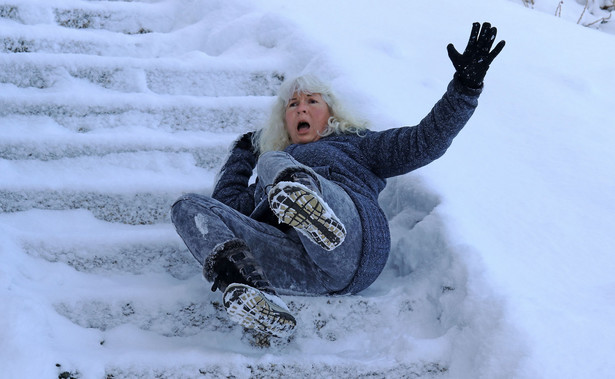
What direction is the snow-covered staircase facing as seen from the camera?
toward the camera
